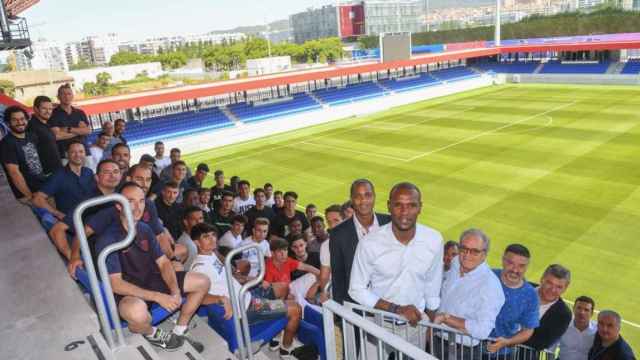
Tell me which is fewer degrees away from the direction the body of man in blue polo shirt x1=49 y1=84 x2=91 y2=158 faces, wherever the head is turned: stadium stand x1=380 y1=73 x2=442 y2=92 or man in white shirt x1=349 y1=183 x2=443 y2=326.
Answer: the man in white shirt

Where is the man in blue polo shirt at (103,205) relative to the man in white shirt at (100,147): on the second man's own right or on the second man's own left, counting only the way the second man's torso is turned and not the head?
on the second man's own right

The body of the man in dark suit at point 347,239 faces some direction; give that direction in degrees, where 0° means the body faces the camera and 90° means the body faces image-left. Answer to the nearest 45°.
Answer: approximately 0°

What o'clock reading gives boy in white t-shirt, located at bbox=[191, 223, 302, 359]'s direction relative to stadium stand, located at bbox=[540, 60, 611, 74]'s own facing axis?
The boy in white t-shirt is roughly at 12 o'clock from the stadium stand.

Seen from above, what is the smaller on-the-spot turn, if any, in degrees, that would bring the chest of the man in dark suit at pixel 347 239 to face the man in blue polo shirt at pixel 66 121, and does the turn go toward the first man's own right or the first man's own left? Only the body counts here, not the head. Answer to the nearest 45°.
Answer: approximately 135° to the first man's own right

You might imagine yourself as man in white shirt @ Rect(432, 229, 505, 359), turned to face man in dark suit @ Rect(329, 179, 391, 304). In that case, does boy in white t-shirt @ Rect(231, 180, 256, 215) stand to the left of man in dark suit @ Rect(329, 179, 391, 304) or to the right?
right

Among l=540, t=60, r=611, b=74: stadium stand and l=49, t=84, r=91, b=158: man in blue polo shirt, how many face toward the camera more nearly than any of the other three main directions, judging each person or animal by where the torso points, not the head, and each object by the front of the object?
2

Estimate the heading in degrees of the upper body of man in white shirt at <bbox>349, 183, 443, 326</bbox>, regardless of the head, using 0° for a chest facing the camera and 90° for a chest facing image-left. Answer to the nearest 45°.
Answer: approximately 0°

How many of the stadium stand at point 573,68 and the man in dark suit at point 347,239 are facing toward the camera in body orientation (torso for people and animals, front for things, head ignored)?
2

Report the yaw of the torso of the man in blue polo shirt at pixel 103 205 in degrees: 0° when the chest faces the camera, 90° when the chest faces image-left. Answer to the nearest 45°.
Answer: approximately 315°

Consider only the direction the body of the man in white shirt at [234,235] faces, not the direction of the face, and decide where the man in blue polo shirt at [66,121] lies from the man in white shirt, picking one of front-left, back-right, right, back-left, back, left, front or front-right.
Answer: back
